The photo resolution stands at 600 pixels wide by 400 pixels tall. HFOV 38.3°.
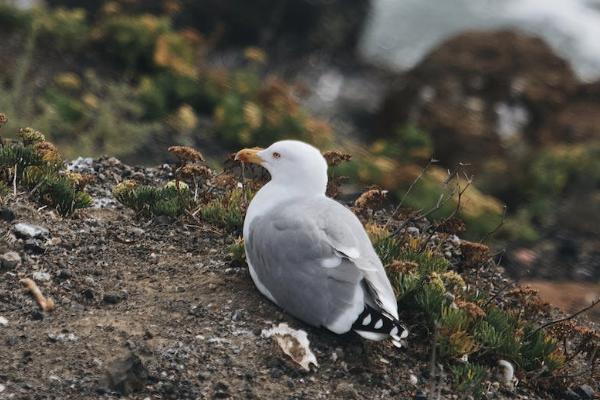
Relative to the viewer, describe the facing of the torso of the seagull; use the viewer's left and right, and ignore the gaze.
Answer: facing away from the viewer and to the left of the viewer

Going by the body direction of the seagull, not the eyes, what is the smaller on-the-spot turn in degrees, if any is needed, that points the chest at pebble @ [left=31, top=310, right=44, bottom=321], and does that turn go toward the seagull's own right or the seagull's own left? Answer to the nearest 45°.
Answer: approximately 45° to the seagull's own left

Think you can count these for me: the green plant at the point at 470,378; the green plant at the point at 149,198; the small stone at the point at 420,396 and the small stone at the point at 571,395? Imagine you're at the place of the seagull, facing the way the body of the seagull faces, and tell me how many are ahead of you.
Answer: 1

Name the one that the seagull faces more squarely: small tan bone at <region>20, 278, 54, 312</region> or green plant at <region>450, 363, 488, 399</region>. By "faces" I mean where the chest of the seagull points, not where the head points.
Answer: the small tan bone

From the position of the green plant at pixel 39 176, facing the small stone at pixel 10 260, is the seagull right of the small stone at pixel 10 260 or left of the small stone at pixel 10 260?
left

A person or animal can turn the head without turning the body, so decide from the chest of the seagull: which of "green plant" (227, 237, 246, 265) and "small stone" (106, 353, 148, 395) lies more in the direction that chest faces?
the green plant

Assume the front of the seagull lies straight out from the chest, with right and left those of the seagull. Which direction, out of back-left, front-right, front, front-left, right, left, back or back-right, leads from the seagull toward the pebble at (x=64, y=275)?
front-left

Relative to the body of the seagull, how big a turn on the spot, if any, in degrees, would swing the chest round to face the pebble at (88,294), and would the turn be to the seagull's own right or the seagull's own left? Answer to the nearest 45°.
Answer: approximately 45° to the seagull's own left

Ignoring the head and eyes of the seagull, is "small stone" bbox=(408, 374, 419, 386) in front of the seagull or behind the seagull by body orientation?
behind

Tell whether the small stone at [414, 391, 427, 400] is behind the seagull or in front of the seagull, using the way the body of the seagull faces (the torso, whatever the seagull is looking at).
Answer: behind

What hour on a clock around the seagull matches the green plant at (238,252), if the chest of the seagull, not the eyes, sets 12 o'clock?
The green plant is roughly at 12 o'clock from the seagull.

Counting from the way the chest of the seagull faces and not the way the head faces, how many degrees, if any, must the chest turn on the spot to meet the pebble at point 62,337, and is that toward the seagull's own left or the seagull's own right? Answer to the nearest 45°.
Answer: approximately 45° to the seagull's own left

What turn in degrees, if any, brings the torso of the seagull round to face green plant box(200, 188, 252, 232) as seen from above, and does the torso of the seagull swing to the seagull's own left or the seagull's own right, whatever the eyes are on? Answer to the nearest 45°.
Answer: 0° — it already faces it

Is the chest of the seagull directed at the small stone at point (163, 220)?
yes

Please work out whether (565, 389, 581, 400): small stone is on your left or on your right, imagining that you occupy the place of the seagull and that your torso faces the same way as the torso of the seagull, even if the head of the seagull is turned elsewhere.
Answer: on your right

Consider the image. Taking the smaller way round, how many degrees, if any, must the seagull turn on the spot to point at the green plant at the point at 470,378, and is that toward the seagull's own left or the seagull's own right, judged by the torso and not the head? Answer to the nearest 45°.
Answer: approximately 135° to the seagull's own right
